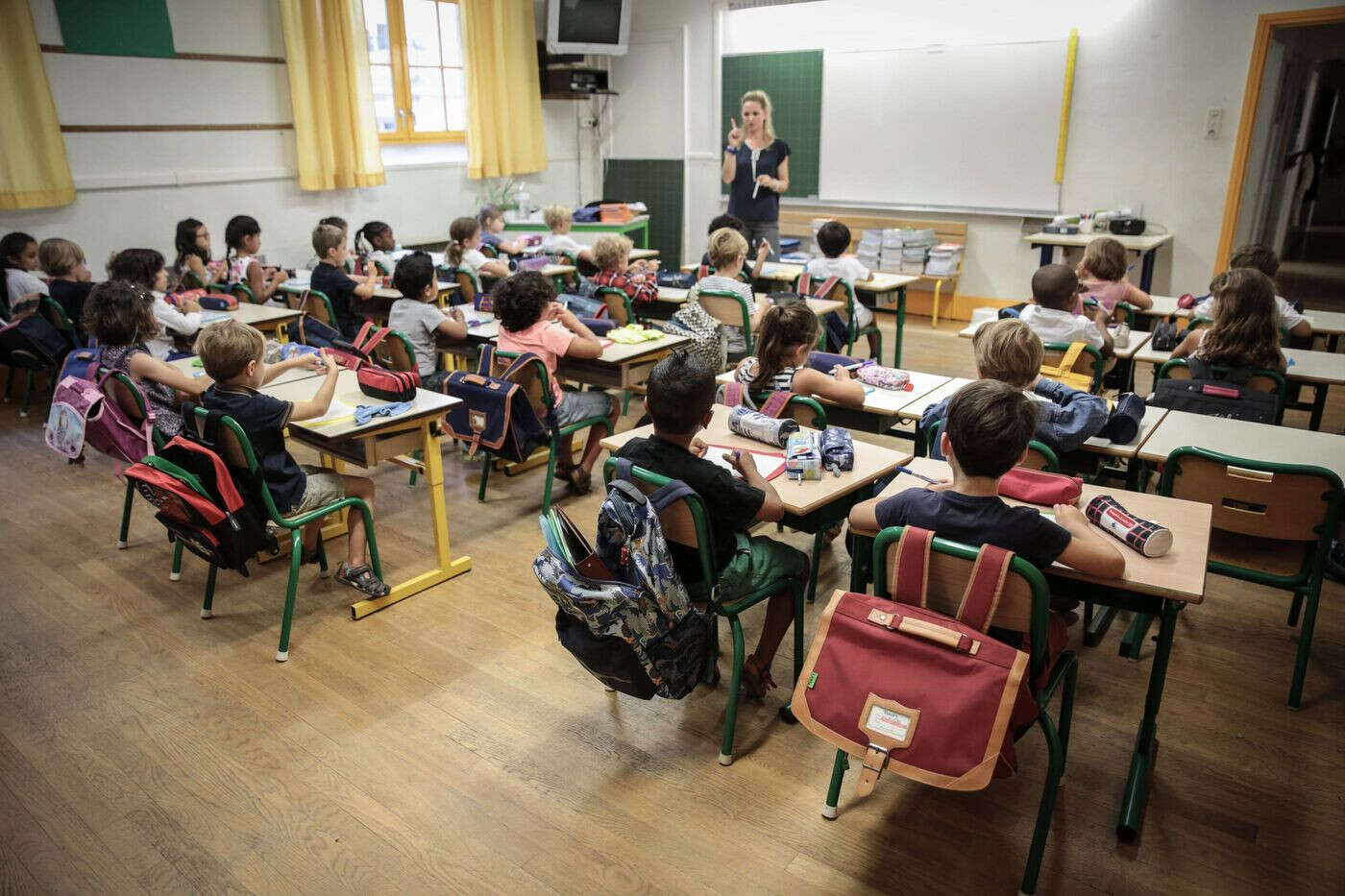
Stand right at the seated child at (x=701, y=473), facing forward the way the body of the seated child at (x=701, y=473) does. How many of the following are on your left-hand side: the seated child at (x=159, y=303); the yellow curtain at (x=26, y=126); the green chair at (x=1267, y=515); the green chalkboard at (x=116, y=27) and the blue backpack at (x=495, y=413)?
4

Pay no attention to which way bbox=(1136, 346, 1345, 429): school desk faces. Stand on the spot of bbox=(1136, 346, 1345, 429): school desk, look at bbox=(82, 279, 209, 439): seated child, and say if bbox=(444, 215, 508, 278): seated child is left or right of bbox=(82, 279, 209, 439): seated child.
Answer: right

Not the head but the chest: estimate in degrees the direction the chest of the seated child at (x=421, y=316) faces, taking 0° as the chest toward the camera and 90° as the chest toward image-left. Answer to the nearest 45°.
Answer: approximately 225°

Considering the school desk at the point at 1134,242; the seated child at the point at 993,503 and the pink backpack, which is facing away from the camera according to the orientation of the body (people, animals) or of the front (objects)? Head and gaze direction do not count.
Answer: the seated child

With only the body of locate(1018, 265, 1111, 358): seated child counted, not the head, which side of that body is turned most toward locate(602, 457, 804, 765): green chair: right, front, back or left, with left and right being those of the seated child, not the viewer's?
back

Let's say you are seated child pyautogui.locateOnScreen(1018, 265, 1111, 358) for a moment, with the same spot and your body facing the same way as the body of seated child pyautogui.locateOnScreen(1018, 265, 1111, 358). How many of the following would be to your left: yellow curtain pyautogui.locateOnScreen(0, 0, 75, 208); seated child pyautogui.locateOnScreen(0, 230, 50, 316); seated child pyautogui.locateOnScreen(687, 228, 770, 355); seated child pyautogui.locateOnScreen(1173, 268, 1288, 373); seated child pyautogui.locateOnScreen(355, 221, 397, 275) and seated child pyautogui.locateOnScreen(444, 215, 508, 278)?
5

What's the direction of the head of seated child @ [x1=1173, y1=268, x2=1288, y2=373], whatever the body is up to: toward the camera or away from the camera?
away from the camera

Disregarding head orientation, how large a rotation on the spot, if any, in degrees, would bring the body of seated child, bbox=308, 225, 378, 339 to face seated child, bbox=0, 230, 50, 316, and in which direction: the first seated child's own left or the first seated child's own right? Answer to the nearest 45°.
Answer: approximately 180°

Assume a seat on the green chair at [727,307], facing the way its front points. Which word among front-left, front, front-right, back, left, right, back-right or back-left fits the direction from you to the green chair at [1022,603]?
back-right

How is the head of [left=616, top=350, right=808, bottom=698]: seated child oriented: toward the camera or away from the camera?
away from the camera

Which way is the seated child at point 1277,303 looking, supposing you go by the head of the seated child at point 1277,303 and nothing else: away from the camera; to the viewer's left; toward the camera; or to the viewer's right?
away from the camera

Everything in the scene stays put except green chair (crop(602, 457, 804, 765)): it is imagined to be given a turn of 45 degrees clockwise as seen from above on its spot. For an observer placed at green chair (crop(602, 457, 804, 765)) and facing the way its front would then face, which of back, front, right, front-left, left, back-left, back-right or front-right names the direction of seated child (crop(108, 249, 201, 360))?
back-left

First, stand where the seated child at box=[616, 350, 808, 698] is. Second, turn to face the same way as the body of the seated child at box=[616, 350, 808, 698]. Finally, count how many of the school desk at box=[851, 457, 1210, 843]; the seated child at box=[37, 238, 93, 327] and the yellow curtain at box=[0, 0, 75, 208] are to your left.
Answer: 2

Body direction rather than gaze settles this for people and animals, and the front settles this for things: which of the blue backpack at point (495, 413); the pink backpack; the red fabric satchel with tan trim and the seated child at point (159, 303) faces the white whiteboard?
the seated child

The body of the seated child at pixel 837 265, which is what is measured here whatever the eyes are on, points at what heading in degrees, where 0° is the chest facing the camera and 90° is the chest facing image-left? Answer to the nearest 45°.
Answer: approximately 180°

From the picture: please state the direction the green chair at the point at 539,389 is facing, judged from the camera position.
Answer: facing away from the viewer and to the right of the viewer

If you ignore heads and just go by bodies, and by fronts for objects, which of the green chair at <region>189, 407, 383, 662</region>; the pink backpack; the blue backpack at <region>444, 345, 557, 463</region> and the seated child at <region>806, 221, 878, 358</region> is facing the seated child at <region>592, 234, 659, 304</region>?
the green chair

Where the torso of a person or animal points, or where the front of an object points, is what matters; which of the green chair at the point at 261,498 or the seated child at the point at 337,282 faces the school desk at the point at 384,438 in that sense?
the green chair
